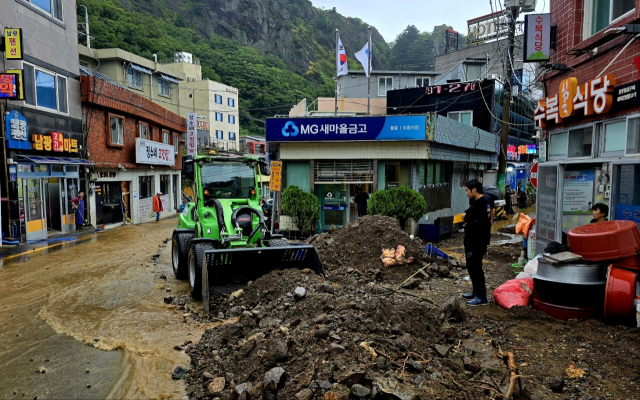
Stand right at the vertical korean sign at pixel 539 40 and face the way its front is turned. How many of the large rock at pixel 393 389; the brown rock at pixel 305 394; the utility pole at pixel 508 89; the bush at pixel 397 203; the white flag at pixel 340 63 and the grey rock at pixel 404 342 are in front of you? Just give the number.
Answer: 3

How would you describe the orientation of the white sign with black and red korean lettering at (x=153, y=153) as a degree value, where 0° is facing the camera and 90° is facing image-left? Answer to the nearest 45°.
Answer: approximately 315°

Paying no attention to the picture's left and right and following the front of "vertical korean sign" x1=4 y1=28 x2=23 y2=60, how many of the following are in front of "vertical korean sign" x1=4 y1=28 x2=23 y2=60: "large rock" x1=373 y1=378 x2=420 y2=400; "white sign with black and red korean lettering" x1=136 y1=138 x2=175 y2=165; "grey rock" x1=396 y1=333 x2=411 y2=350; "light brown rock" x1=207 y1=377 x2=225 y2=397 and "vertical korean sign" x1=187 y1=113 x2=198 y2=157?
3

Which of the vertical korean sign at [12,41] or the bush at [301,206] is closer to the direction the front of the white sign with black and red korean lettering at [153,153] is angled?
the bush

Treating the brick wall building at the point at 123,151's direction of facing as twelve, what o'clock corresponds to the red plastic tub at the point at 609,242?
The red plastic tub is roughly at 1 o'clock from the brick wall building.

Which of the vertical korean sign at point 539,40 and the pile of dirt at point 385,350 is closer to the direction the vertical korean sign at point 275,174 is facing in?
the pile of dirt

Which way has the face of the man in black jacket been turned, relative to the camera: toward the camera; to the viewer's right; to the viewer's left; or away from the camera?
to the viewer's left

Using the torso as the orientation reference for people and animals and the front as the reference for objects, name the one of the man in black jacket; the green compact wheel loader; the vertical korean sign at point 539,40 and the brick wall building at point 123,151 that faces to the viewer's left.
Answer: the man in black jacket

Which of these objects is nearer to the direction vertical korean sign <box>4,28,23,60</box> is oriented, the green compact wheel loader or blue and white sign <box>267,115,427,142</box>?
the green compact wheel loader

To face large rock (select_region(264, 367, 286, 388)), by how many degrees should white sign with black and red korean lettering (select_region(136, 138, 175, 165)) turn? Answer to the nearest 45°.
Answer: approximately 45° to its right

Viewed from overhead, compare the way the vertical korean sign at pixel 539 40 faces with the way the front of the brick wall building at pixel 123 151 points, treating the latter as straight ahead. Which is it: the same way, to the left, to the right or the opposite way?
to the right

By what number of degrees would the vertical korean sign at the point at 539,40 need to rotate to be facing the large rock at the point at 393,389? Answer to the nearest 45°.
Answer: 0° — it already faces it
